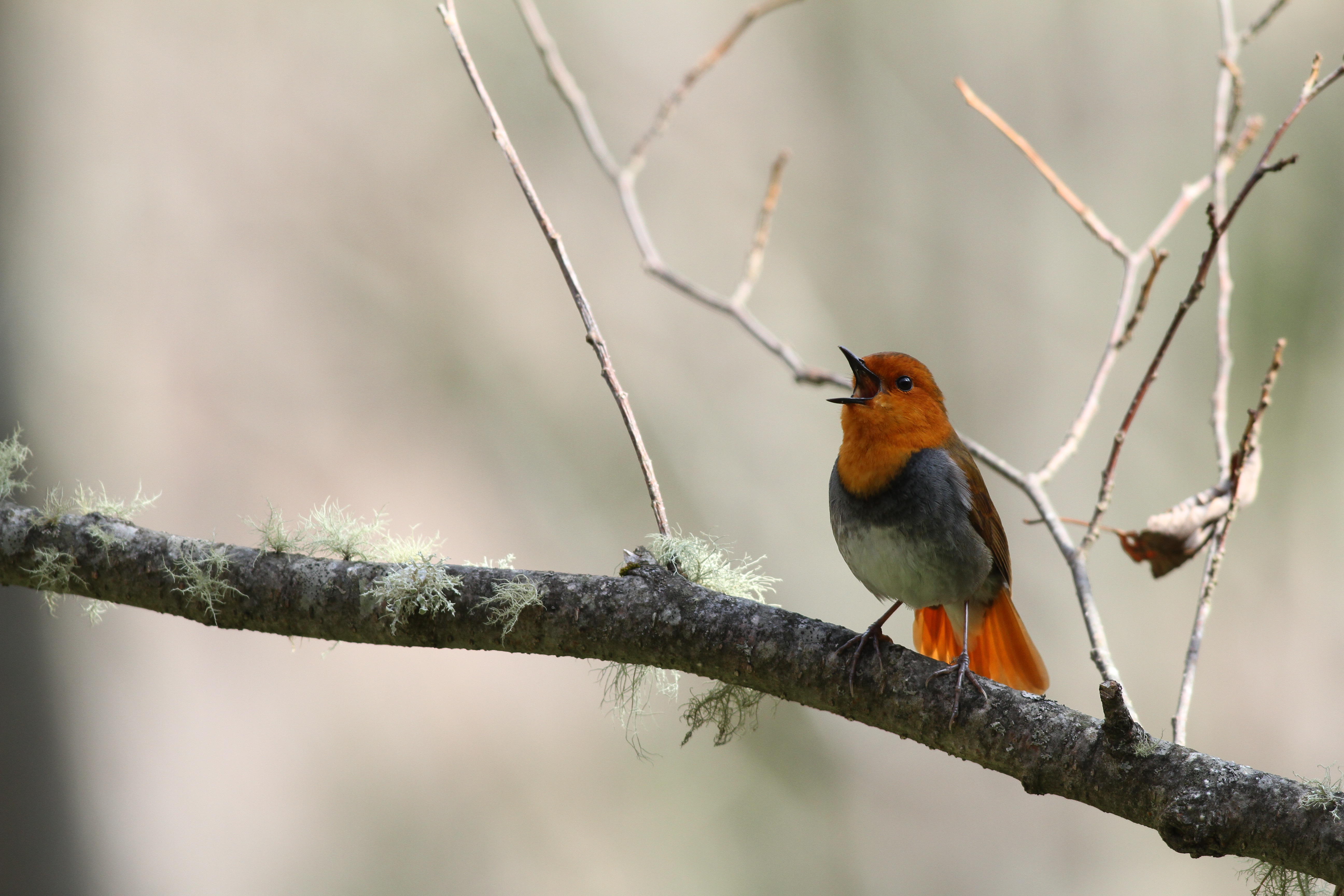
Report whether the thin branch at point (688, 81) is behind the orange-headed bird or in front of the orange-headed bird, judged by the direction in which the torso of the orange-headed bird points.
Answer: in front

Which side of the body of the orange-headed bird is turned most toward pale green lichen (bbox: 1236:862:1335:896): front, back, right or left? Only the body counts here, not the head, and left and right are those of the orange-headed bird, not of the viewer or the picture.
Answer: left

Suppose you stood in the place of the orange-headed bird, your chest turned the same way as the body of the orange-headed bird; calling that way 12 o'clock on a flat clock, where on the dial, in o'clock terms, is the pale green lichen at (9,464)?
The pale green lichen is roughly at 1 o'clock from the orange-headed bird.

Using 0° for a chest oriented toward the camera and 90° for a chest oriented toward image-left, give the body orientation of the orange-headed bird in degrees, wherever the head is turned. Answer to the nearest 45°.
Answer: approximately 45°

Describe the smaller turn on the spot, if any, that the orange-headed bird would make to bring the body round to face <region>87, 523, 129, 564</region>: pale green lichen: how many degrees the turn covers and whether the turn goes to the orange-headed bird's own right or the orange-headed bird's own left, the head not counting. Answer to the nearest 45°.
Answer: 0° — it already faces it

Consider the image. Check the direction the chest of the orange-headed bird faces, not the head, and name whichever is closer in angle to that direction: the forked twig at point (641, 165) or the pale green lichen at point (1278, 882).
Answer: the forked twig

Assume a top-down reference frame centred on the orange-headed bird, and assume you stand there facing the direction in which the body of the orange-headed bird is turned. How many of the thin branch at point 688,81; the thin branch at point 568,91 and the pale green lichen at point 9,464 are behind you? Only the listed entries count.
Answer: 0
